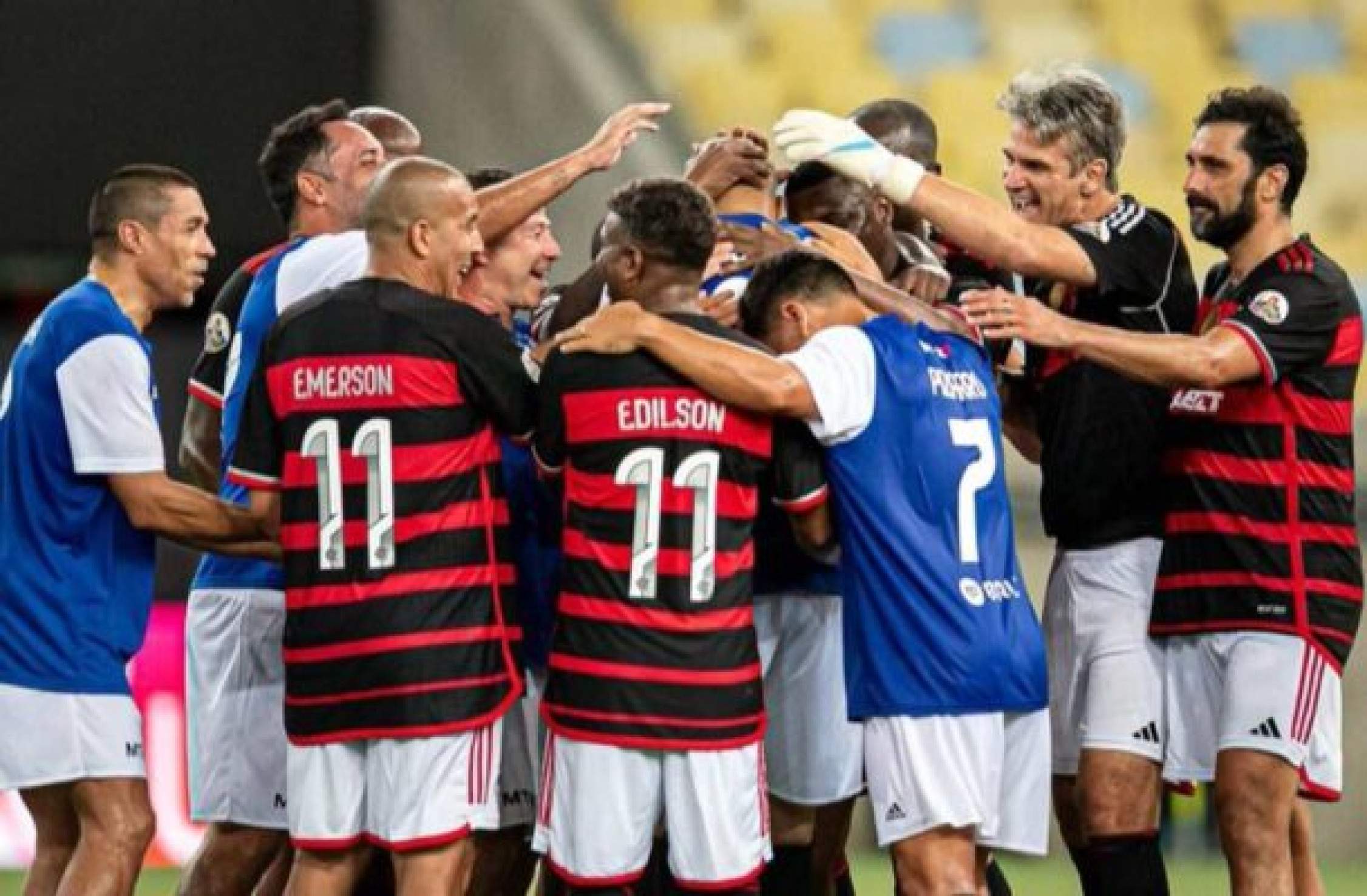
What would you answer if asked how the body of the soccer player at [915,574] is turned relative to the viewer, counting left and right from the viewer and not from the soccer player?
facing away from the viewer and to the left of the viewer

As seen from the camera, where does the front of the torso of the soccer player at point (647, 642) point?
away from the camera

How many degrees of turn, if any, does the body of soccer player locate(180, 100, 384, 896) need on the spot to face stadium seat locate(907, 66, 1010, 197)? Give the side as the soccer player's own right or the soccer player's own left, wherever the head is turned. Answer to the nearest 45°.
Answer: approximately 45° to the soccer player's own left

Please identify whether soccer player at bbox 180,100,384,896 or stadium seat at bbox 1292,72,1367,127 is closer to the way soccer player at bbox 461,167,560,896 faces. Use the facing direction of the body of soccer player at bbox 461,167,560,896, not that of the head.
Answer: the stadium seat

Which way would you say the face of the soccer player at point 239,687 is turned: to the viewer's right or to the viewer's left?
to the viewer's right

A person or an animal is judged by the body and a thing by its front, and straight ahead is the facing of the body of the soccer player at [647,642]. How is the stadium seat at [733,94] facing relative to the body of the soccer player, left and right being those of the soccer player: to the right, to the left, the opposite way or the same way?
the opposite way

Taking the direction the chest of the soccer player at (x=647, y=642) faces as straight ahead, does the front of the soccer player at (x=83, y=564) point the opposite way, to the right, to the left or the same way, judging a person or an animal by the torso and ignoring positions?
to the right

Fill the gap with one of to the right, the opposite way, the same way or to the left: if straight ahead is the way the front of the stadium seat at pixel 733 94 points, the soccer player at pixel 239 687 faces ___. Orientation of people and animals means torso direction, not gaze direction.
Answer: to the left

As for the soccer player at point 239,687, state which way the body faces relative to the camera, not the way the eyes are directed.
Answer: to the viewer's right

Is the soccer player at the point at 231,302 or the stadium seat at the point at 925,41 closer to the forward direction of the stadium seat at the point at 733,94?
the soccer player

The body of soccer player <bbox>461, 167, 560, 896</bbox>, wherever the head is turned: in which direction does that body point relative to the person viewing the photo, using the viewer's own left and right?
facing to the right of the viewer

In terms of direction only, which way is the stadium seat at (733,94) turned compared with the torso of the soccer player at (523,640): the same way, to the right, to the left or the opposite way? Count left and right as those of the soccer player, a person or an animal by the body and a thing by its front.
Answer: to the right

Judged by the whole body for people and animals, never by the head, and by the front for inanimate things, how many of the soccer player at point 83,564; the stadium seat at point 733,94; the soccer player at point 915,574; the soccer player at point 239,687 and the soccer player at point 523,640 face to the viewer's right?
3

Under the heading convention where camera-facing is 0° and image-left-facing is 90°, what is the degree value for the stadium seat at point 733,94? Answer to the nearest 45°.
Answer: approximately 0°
